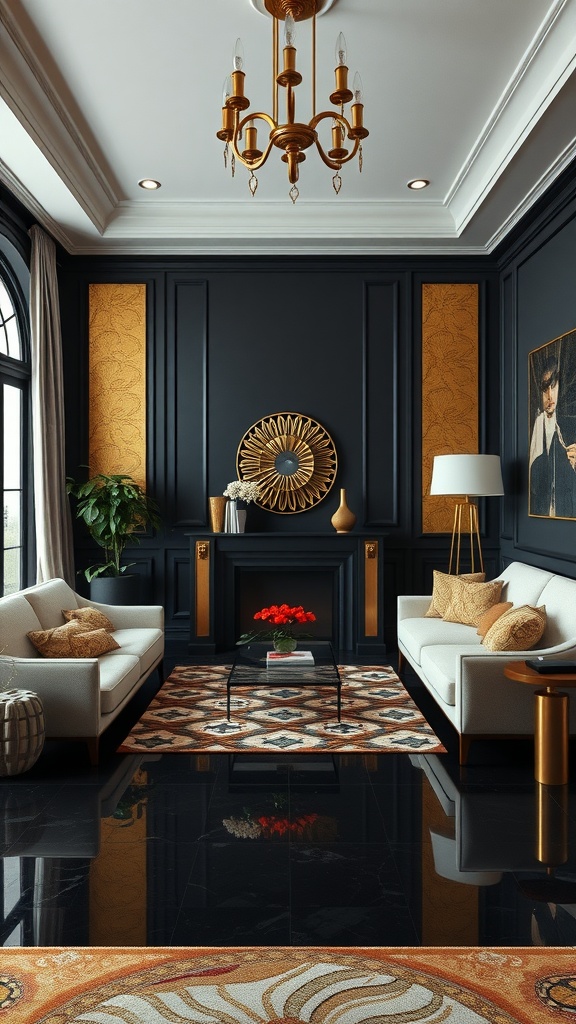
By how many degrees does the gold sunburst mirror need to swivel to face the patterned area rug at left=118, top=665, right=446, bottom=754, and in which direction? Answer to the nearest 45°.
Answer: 0° — it already faces it

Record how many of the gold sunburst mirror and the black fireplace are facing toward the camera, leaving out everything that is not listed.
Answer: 2

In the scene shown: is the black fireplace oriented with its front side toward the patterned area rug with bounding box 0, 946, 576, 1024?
yes

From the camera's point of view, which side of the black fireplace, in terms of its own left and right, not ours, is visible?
front

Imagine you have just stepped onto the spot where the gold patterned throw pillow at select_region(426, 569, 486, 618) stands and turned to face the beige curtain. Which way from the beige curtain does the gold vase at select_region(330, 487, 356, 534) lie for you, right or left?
right

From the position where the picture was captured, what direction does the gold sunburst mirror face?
facing the viewer

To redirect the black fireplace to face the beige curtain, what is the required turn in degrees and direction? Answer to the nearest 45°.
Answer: approximately 90° to its right

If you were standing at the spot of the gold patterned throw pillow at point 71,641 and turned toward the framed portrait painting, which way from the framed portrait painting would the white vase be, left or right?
left

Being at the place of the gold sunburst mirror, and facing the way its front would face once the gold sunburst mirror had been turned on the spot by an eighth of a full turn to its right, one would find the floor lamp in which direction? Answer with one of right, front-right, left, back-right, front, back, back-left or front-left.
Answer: left

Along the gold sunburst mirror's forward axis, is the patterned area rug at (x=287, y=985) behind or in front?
in front

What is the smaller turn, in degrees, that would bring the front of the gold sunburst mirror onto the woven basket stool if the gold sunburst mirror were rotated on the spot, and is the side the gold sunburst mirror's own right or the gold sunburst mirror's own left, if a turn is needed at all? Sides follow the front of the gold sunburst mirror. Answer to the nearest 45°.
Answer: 0° — it already faces it
